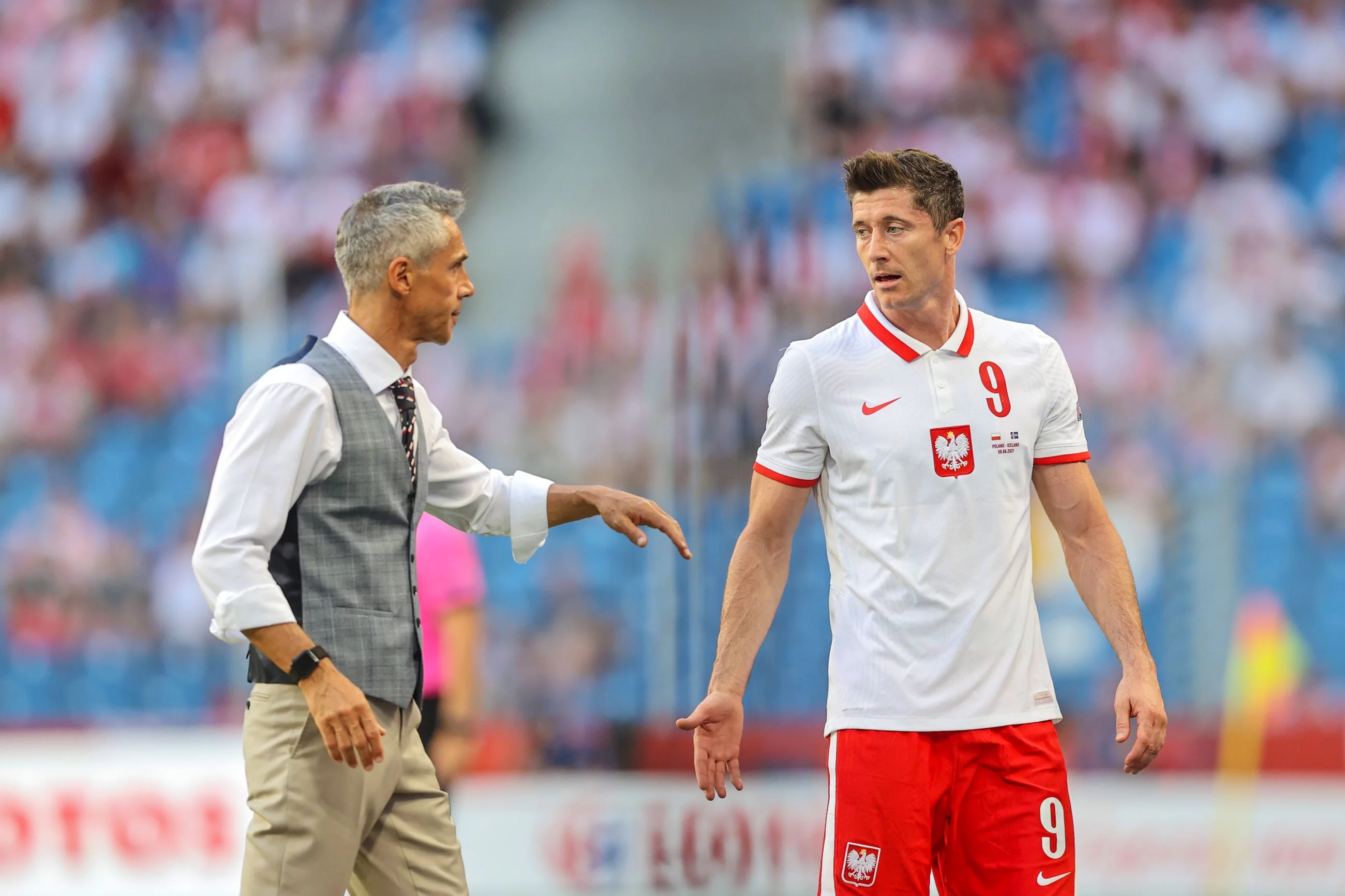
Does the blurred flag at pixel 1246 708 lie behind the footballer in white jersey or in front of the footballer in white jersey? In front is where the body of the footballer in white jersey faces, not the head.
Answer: behind

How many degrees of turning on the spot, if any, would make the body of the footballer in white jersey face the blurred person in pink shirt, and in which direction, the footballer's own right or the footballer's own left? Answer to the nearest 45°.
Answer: approximately 135° to the footballer's own right

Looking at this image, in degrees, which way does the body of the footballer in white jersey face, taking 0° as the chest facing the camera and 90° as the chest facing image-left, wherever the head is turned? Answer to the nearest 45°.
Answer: approximately 0°

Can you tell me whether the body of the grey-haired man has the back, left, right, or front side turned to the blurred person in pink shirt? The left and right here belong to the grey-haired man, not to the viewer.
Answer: left

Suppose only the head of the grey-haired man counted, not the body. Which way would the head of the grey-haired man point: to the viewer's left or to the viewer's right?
to the viewer's right

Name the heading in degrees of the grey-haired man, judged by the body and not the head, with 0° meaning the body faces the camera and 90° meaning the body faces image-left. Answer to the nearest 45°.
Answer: approximately 270°

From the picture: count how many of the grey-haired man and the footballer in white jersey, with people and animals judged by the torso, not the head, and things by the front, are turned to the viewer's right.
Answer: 1

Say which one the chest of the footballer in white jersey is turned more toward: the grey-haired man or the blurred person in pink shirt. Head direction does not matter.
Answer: the grey-haired man

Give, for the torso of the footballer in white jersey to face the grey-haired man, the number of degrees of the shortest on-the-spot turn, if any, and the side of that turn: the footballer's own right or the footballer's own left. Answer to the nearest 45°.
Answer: approximately 90° to the footballer's own right

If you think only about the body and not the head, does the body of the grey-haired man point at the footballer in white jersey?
yes

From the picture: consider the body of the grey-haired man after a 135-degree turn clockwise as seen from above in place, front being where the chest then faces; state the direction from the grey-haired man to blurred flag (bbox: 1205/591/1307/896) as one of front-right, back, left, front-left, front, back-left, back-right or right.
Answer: back

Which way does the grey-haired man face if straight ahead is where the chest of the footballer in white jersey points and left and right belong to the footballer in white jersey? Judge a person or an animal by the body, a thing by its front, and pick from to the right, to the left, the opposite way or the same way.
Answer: to the left
